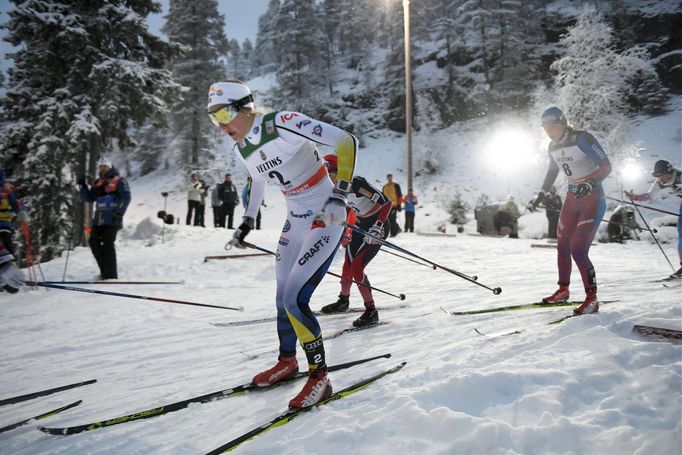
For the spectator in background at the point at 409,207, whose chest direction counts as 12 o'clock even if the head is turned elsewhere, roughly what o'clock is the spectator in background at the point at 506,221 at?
the spectator in background at the point at 506,221 is roughly at 9 o'clock from the spectator in background at the point at 409,207.

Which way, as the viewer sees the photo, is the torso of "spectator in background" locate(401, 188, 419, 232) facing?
toward the camera

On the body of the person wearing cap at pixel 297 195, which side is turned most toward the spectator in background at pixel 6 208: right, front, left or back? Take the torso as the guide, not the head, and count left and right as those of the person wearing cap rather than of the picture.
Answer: right

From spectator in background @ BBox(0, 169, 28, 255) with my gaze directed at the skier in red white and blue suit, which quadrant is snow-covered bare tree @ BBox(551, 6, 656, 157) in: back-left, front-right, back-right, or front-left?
front-left

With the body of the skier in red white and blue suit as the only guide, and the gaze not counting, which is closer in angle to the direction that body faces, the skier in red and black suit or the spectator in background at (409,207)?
the skier in red and black suit

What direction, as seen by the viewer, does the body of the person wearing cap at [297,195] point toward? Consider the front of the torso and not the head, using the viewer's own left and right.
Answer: facing the viewer and to the left of the viewer

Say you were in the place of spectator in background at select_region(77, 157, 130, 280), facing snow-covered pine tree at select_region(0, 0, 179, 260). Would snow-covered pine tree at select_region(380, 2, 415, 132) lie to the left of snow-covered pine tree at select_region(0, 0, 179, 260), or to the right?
right

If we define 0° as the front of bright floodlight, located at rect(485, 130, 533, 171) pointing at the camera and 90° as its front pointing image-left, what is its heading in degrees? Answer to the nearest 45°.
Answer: approximately 0°

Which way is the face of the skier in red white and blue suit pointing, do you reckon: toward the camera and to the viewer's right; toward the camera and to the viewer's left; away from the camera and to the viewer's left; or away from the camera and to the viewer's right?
toward the camera and to the viewer's left

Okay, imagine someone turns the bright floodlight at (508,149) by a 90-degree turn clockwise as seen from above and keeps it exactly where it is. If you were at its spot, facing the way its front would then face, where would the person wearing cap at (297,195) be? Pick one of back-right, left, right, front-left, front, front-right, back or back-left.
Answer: left

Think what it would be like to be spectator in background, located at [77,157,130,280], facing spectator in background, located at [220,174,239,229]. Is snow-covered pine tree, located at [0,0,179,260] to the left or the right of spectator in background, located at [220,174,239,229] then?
left

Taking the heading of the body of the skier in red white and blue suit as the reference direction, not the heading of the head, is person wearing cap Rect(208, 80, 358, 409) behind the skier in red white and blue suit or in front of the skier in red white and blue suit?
in front

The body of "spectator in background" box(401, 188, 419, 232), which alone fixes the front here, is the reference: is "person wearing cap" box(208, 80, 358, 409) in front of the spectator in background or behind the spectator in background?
in front

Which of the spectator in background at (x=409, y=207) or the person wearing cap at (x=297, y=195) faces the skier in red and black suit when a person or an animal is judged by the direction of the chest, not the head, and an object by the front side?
the spectator in background
